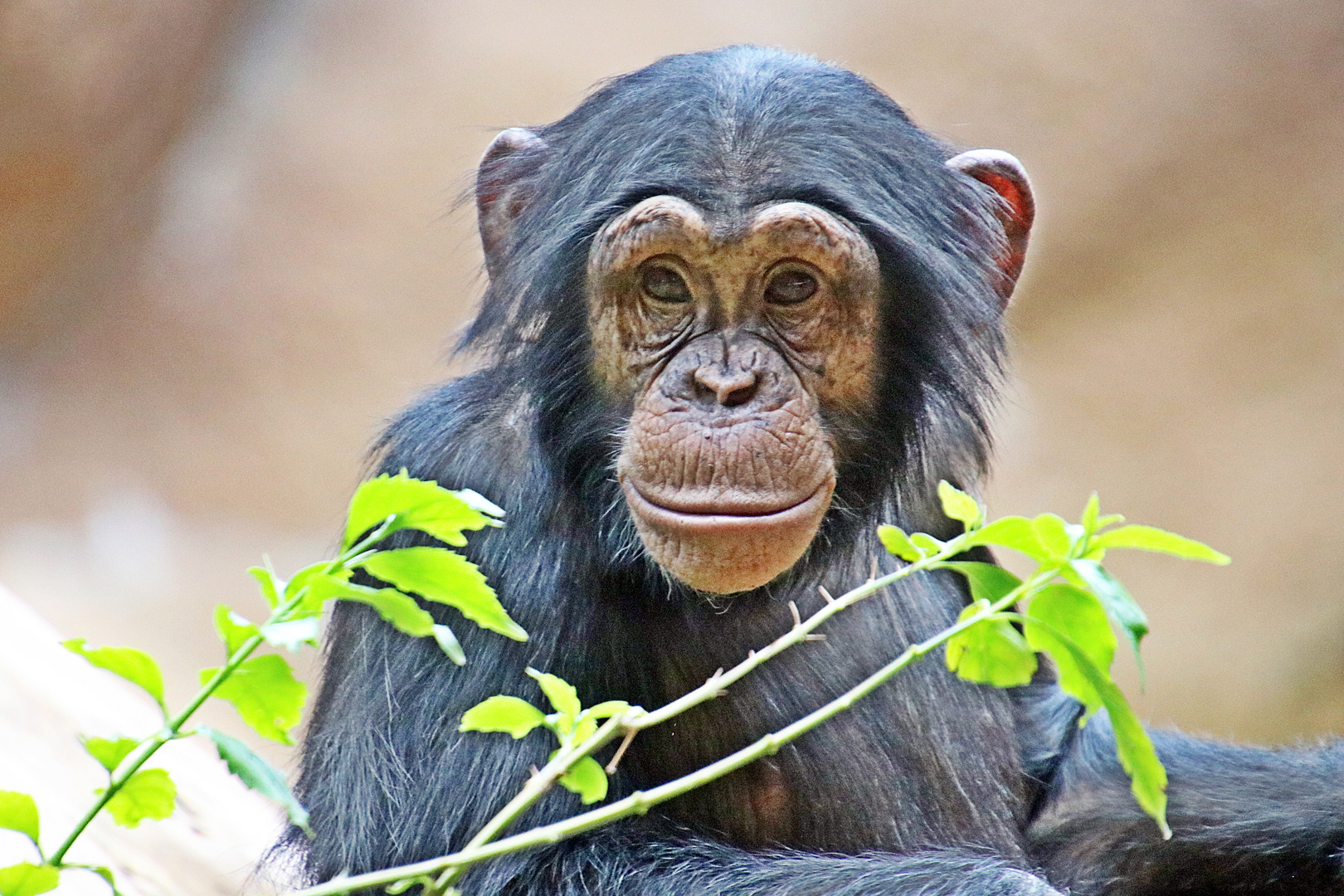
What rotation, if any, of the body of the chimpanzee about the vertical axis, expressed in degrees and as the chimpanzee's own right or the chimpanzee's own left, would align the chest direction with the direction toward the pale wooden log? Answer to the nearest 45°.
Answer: approximately 135° to the chimpanzee's own right

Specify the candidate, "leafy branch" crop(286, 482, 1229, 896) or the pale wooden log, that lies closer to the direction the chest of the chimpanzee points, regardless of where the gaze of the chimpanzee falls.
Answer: the leafy branch

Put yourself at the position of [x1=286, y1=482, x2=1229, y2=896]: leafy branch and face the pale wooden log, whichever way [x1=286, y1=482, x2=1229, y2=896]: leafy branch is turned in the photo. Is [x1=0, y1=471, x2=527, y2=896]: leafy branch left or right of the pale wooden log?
left

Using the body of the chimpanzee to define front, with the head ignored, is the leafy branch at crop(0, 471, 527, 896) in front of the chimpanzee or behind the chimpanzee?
in front

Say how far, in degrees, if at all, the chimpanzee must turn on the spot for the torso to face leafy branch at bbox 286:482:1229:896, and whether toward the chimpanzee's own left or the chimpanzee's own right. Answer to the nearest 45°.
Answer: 0° — it already faces it

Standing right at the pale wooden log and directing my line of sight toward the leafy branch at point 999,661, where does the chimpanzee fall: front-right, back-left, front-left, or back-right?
front-left

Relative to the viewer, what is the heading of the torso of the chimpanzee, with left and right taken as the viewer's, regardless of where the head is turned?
facing the viewer
